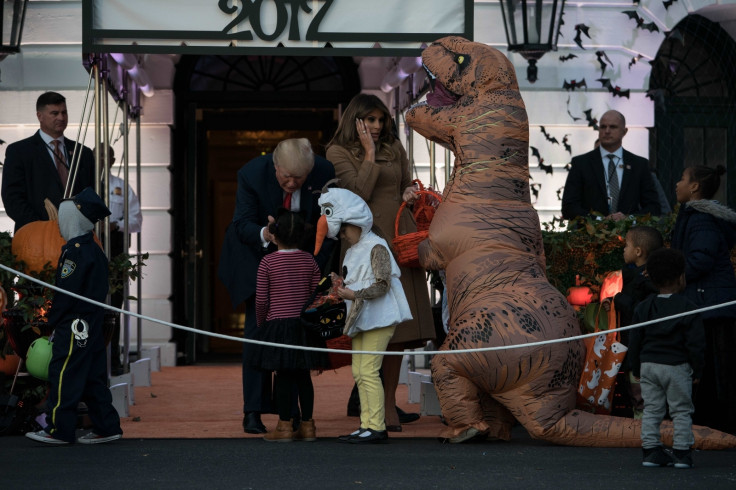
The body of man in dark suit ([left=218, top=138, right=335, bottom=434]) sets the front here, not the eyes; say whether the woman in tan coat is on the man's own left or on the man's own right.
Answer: on the man's own left

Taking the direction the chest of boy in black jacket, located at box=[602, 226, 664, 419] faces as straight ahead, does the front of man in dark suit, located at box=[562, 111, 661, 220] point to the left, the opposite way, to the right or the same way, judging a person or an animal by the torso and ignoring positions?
to the left

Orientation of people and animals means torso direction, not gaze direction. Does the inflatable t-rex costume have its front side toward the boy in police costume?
yes

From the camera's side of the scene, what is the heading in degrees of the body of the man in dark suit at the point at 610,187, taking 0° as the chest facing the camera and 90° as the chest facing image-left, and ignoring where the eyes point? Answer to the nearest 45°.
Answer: approximately 0°

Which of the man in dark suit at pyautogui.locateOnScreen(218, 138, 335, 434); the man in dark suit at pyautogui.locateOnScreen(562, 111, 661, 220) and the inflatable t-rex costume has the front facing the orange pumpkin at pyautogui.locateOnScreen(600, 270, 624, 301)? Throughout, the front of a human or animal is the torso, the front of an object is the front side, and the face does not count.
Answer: the man in dark suit at pyautogui.locateOnScreen(562, 111, 661, 220)
